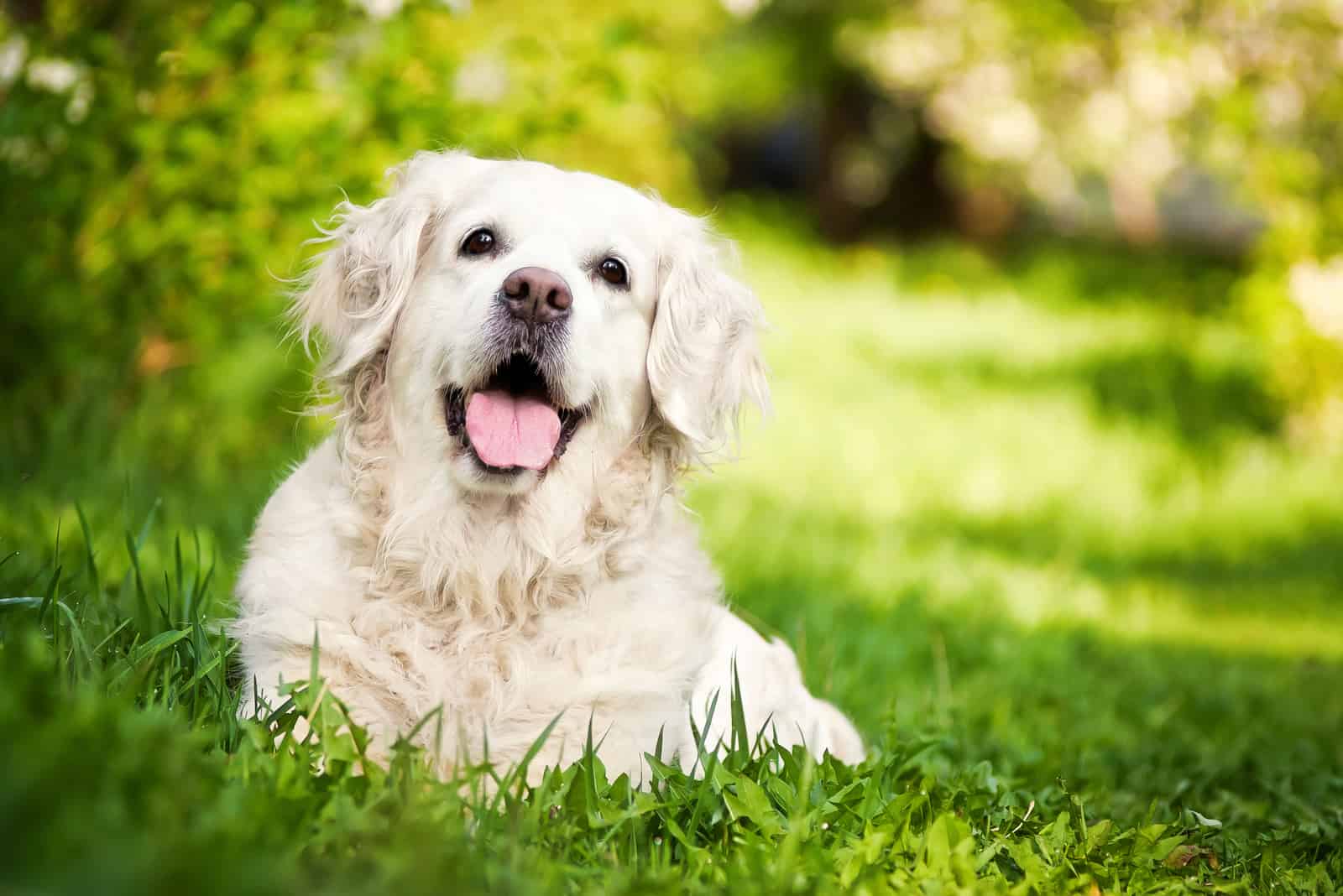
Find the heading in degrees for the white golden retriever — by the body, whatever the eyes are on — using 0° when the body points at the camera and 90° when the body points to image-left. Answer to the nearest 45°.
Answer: approximately 0°
